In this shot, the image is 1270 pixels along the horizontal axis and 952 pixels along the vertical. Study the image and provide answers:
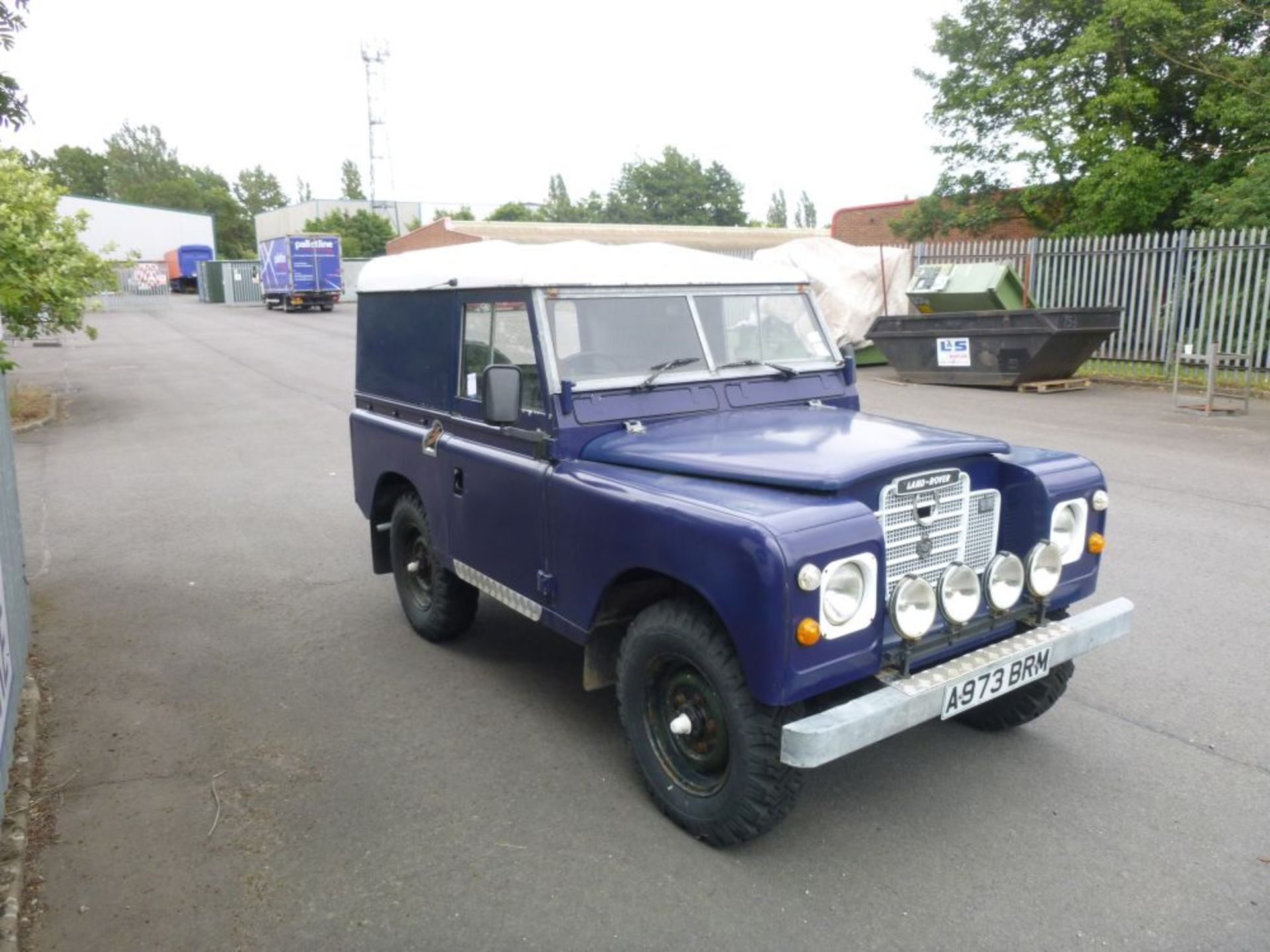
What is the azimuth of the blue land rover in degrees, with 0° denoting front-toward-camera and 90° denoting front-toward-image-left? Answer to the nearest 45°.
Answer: approximately 315°

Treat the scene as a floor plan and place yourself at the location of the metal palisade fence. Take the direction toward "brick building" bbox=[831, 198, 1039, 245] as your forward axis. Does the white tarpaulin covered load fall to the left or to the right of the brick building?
left

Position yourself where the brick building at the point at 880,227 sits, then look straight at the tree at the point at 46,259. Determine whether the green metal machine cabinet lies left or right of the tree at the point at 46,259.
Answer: left

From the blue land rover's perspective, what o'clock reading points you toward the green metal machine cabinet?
The green metal machine cabinet is roughly at 8 o'clock from the blue land rover.

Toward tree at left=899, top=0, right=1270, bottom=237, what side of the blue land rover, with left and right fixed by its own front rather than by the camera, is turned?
left

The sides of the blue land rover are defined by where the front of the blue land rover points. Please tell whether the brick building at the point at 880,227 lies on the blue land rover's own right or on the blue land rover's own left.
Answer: on the blue land rover's own left

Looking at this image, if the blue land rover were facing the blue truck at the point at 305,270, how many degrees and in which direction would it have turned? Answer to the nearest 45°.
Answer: approximately 180°

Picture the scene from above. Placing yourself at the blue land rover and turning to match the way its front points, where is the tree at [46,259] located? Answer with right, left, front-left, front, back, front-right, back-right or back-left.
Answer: back

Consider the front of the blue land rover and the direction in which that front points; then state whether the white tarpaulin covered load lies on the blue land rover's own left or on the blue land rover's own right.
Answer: on the blue land rover's own left
